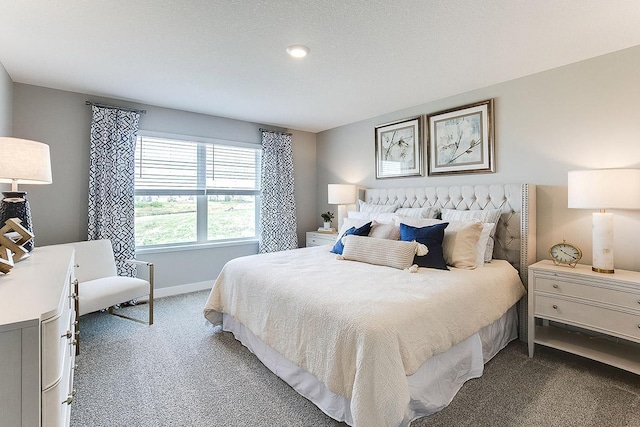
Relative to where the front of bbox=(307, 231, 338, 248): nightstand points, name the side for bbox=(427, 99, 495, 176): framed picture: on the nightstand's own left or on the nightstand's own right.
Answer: on the nightstand's own left

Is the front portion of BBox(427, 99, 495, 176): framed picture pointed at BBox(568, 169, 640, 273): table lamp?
no

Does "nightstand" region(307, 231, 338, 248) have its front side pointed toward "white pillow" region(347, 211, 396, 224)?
no

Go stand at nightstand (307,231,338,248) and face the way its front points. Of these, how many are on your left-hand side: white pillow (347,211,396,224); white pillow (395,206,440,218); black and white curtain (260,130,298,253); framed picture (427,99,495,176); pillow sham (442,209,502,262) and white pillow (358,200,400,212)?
5

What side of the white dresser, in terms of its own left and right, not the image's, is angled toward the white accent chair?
left

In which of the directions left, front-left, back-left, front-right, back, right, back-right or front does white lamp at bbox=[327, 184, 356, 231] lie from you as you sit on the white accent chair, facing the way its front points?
front-left

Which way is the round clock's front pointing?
toward the camera

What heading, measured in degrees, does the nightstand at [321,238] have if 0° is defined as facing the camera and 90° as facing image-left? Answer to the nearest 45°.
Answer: approximately 45°

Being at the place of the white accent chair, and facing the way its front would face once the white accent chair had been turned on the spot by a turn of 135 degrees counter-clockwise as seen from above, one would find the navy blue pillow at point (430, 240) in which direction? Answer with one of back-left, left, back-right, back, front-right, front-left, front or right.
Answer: back-right

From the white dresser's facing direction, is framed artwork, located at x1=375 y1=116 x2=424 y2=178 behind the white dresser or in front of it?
in front

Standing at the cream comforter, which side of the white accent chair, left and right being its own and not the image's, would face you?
front

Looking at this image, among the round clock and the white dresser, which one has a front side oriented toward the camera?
the round clock

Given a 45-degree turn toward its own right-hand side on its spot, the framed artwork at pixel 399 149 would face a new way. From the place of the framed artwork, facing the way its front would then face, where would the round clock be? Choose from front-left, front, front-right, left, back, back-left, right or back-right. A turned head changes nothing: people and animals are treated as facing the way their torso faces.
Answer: back-left

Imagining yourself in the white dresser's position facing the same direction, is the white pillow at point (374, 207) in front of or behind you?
in front

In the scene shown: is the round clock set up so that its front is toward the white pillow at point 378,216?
no

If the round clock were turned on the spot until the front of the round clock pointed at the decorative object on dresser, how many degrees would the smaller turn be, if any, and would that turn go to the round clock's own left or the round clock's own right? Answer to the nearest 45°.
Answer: approximately 45° to the round clock's own right

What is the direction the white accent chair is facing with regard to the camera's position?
facing the viewer and to the right of the viewer

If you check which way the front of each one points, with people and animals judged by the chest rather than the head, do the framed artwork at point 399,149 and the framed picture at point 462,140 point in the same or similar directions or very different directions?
same or similar directions

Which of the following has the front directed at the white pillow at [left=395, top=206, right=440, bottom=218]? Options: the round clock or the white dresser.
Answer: the white dresser

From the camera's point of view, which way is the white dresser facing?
to the viewer's right
